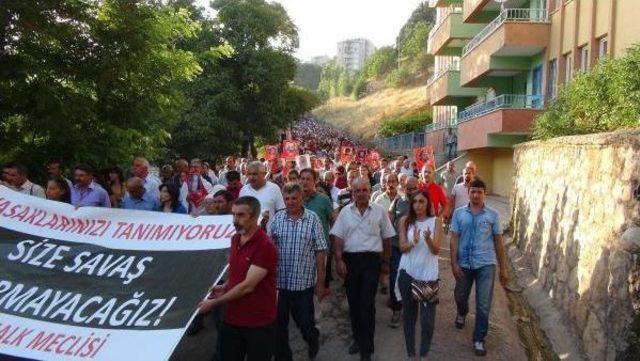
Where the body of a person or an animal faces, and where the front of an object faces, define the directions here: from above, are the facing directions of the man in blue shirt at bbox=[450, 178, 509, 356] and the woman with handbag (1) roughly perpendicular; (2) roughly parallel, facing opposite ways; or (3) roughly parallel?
roughly parallel

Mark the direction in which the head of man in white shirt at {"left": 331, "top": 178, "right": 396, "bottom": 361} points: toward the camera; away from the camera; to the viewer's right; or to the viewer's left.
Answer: toward the camera

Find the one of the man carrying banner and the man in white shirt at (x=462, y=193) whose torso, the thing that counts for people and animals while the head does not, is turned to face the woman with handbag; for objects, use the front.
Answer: the man in white shirt

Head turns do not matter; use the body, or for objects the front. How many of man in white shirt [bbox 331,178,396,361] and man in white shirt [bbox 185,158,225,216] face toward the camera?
2

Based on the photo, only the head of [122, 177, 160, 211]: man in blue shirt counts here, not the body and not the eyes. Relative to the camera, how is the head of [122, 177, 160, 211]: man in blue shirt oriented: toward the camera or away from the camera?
toward the camera

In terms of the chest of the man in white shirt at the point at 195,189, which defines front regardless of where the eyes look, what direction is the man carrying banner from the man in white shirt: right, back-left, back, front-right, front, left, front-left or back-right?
front

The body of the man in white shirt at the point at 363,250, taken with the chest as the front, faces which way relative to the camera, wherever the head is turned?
toward the camera

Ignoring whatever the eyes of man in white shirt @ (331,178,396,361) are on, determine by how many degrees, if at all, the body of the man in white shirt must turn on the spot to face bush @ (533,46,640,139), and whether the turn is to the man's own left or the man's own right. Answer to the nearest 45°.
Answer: approximately 135° to the man's own left

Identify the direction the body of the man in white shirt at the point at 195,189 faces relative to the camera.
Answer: toward the camera

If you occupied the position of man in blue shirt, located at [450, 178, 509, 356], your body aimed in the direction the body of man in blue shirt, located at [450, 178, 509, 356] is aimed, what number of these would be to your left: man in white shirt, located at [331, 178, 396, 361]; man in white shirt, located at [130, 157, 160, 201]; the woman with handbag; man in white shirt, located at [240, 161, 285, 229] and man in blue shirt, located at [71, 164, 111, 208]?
0

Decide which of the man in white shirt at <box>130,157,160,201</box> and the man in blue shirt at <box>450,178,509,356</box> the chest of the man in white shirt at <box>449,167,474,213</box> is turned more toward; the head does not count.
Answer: the man in blue shirt

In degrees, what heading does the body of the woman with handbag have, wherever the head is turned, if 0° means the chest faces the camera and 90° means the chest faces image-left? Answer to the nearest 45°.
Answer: approximately 0°

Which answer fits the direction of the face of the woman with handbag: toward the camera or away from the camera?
toward the camera

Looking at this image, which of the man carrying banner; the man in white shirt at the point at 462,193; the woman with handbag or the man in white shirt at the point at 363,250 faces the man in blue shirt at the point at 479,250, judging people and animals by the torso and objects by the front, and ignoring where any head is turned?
the man in white shirt at the point at 462,193

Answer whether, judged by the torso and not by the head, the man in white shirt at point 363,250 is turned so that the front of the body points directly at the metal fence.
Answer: no

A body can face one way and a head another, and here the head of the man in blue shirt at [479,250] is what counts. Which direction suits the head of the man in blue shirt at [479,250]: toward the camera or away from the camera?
toward the camera

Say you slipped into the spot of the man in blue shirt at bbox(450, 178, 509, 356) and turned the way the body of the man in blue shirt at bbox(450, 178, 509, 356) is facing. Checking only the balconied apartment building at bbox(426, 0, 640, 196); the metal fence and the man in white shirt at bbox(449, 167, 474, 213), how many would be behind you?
3

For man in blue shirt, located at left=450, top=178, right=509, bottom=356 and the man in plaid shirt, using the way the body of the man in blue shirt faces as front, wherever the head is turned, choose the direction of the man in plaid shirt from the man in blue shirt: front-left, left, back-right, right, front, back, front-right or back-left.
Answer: front-right

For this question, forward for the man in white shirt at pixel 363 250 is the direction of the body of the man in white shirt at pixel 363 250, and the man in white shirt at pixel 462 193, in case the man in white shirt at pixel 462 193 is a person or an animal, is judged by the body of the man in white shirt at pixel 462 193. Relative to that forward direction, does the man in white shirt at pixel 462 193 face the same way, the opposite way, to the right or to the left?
the same way
